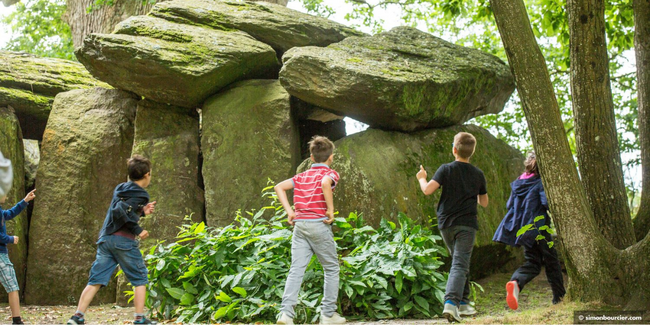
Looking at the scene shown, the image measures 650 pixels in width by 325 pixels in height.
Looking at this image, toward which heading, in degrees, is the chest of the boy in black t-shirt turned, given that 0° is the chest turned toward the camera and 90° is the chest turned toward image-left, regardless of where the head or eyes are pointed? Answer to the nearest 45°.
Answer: approximately 180°

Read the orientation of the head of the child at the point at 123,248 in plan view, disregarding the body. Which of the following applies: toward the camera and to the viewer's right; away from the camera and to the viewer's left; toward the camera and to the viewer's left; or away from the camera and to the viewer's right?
away from the camera and to the viewer's right

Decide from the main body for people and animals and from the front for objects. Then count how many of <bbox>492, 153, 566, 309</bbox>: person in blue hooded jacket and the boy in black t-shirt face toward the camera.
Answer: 0

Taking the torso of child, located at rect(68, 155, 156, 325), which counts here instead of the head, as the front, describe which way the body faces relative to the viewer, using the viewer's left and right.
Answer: facing away from the viewer and to the right of the viewer

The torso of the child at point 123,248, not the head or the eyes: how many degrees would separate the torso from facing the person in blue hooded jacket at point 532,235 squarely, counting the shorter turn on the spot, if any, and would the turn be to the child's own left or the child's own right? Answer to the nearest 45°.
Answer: approximately 45° to the child's own right

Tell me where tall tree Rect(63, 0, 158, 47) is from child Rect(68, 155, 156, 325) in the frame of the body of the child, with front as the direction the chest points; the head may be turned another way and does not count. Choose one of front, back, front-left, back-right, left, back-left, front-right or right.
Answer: front-left

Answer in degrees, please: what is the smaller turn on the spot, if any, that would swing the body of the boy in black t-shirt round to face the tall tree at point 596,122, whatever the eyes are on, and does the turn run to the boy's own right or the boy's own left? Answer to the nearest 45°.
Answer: approximately 90° to the boy's own right

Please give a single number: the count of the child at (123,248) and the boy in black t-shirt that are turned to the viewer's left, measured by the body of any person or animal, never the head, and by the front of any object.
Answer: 0

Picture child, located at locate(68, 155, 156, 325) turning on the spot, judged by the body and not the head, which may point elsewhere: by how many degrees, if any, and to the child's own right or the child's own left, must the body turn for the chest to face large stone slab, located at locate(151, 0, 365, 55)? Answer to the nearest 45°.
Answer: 0° — they already face it
